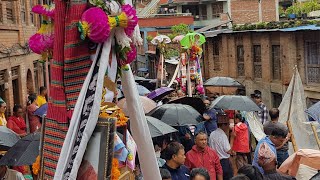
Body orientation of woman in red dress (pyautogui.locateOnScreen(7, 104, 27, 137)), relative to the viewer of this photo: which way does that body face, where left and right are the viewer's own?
facing the viewer and to the right of the viewer

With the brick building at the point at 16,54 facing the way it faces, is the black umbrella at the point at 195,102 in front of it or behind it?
in front

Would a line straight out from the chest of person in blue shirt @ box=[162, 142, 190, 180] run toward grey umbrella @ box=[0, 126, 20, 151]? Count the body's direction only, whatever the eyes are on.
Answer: no

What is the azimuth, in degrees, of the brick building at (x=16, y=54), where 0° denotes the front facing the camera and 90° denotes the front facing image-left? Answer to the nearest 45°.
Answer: approximately 315°

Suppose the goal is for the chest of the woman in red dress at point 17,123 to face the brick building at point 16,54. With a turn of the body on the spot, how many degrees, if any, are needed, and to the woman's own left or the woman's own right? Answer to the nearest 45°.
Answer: approximately 135° to the woman's own left

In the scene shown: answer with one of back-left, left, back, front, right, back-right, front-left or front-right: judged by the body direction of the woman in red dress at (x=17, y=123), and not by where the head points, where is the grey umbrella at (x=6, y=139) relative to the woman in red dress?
front-right

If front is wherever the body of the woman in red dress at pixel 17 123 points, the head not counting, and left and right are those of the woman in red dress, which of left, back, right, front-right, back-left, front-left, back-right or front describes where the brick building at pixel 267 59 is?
left

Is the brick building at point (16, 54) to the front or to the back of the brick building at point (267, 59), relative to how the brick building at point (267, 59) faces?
to the front
